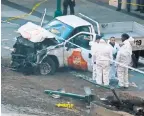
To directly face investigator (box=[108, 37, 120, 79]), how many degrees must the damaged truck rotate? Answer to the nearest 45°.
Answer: approximately 135° to its left
